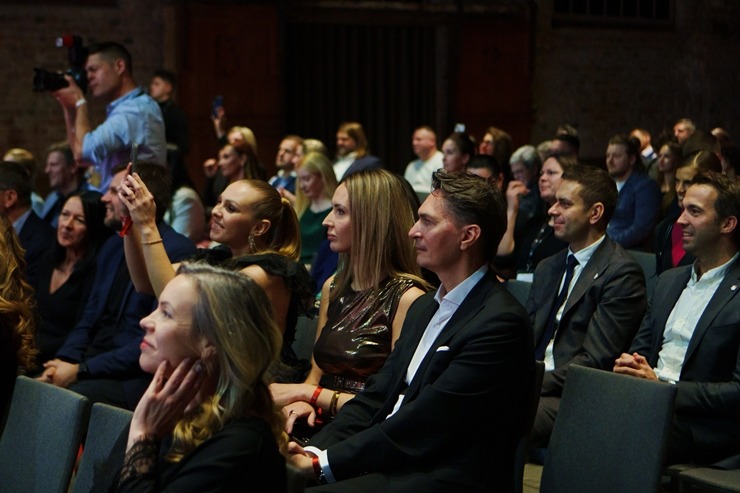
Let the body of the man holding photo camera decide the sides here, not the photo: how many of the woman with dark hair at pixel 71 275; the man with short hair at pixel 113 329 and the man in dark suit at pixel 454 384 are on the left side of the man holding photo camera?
3

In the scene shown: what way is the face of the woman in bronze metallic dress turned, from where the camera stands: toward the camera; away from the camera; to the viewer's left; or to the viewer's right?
to the viewer's left

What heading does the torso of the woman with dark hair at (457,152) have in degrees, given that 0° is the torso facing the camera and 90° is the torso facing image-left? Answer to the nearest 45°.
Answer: approximately 45°

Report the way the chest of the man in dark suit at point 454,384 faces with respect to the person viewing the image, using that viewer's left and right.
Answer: facing to the left of the viewer

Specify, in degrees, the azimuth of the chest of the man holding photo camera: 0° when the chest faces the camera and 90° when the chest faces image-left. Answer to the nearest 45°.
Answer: approximately 90°

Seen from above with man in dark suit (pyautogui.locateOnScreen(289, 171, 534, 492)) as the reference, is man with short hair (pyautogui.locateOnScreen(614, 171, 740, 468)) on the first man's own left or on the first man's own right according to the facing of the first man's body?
on the first man's own right

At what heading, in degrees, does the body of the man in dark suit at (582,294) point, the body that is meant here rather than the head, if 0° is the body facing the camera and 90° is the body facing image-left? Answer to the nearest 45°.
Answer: approximately 45°

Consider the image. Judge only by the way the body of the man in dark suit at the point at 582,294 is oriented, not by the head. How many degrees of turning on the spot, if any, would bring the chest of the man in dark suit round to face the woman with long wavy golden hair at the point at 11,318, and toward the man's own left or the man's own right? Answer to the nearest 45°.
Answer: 0° — they already face them

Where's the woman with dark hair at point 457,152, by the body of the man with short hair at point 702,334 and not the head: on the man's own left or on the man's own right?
on the man's own right

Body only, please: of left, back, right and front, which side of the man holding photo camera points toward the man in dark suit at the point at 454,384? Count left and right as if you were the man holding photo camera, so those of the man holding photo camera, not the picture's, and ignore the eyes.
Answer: left

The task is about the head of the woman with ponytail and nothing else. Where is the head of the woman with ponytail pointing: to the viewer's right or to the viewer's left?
to the viewer's left
